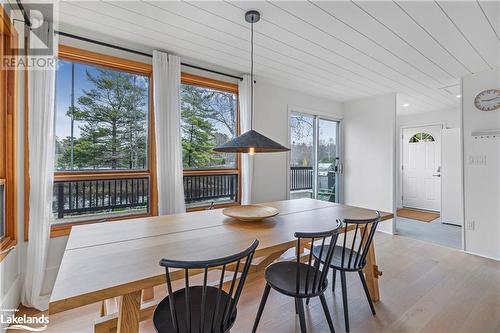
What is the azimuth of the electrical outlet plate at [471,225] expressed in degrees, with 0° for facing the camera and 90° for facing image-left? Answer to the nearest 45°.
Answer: approximately 0°

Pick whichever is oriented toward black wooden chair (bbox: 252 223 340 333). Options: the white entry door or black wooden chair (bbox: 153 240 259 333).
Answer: the white entry door

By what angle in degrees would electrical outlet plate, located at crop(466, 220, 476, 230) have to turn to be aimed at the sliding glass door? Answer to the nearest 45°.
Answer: approximately 90° to its right

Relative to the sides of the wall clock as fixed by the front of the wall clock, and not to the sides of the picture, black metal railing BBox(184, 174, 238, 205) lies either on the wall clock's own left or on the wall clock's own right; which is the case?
on the wall clock's own right

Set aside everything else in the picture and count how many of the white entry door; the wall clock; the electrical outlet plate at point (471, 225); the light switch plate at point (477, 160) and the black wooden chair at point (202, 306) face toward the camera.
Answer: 4

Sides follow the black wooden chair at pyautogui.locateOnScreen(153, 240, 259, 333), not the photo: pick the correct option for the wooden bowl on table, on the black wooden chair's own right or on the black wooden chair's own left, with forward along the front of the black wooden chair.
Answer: on the black wooden chair's own right

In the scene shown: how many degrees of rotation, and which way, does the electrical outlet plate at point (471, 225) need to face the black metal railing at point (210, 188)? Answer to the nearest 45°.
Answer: approximately 45° to its right

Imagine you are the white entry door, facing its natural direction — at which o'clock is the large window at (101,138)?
The large window is roughly at 1 o'clock from the white entry door.

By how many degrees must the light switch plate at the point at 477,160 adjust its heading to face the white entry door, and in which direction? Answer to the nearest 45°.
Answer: approximately 180°
